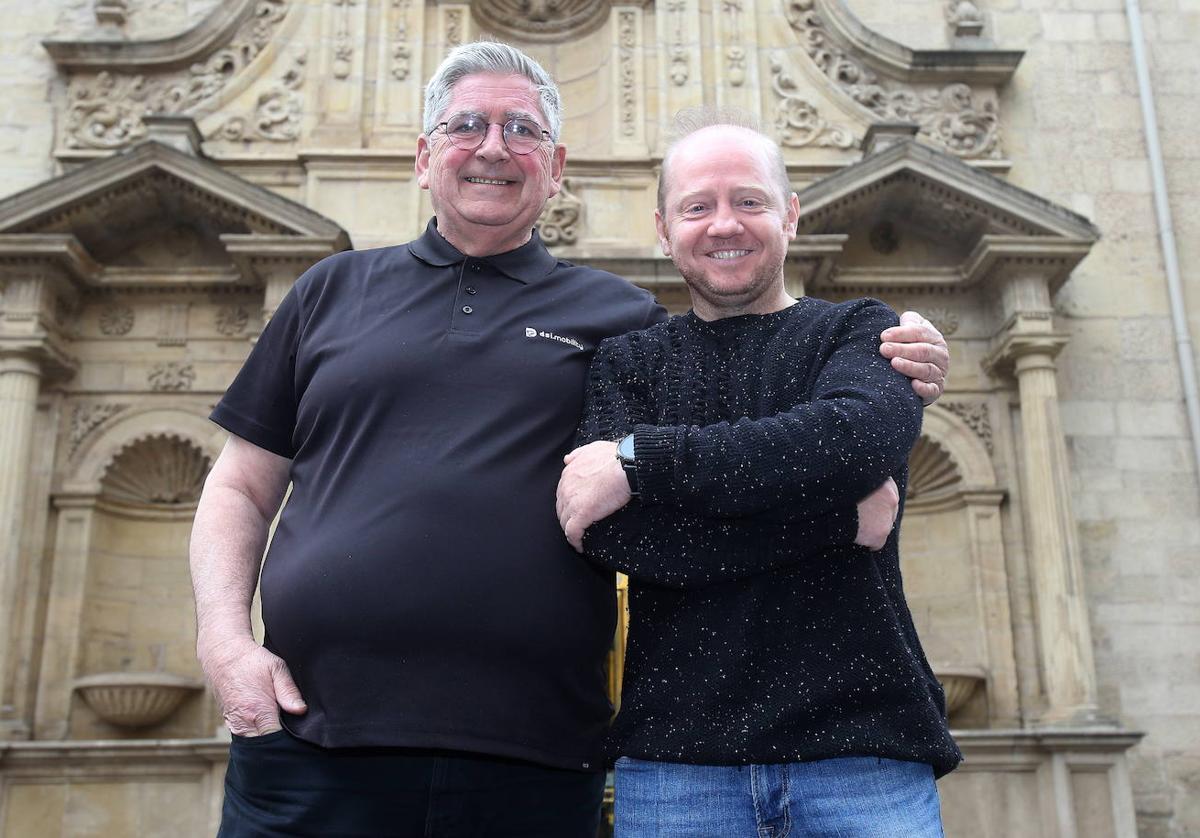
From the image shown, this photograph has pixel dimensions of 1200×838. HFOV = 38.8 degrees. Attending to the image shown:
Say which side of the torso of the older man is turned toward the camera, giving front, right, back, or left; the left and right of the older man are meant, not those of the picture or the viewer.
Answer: front

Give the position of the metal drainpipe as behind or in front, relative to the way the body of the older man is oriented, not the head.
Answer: behind
